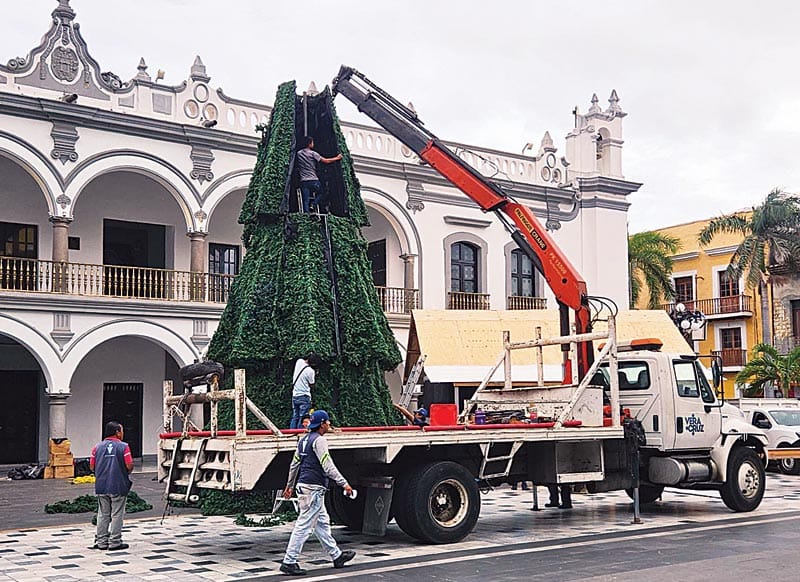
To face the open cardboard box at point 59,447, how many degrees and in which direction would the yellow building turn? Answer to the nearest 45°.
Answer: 0° — it already faces it

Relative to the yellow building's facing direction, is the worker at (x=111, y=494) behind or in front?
in front

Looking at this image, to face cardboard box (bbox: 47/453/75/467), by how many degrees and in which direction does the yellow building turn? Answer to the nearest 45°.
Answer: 0° — it already faces it

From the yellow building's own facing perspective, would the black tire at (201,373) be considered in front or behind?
in front

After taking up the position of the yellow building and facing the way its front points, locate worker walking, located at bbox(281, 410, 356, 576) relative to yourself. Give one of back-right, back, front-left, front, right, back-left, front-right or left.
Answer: front-left

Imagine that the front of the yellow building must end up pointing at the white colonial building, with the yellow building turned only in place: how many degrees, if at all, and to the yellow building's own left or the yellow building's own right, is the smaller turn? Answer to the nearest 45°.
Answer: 0° — it already faces it

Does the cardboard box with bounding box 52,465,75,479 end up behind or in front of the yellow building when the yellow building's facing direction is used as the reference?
in front

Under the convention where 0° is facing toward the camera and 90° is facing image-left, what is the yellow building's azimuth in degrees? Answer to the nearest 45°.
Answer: approximately 45°
